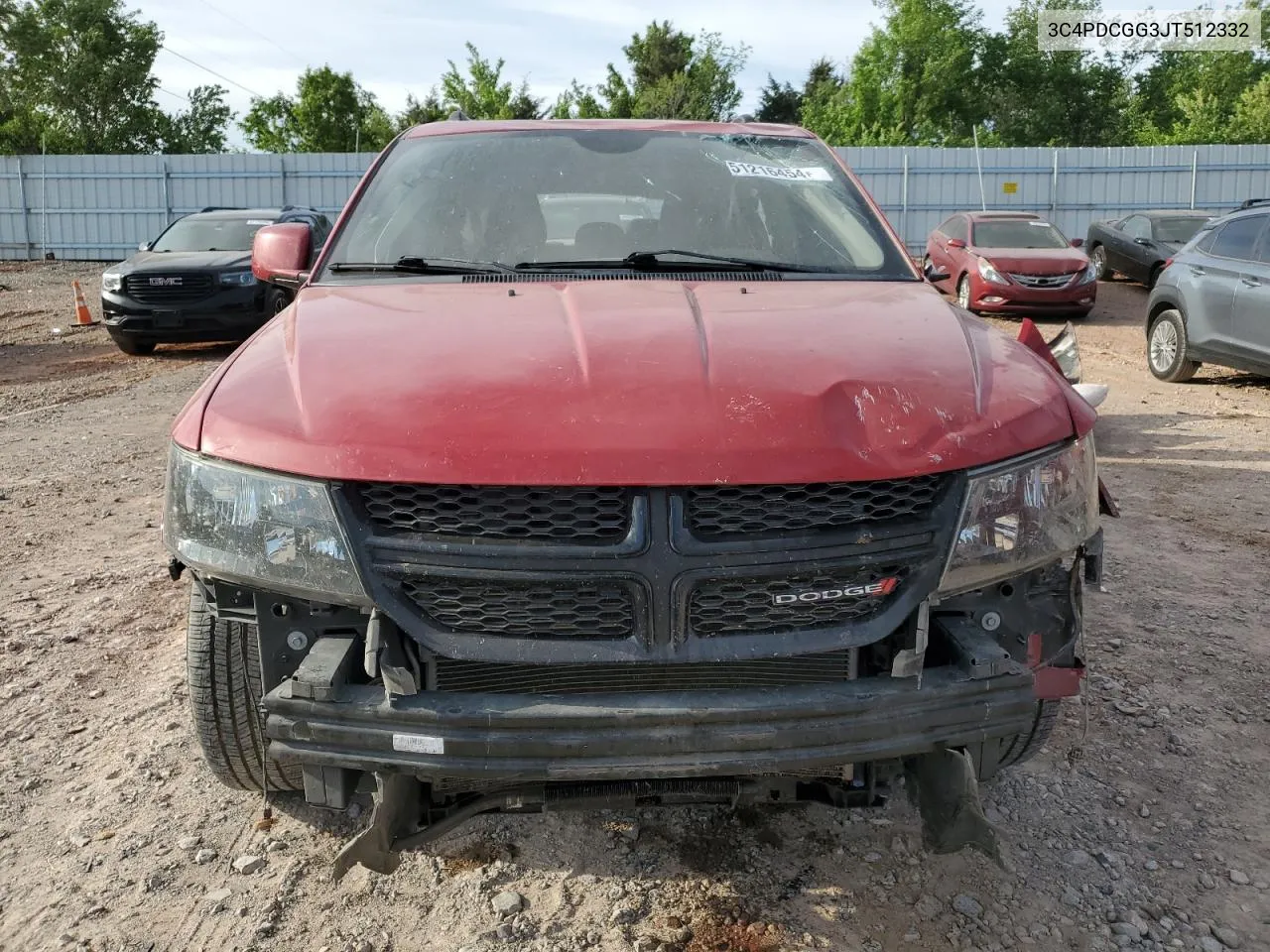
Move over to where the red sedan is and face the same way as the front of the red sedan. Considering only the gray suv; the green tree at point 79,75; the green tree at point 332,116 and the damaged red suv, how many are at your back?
2

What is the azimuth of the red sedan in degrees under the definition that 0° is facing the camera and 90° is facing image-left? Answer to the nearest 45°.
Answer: approximately 315°

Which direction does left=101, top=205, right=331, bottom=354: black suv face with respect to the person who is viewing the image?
facing the viewer and to the left of the viewer

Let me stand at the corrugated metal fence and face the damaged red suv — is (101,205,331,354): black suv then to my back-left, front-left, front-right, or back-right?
front-right

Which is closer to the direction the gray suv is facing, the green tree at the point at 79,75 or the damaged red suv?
the damaged red suv

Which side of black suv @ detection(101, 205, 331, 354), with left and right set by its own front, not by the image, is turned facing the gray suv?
left

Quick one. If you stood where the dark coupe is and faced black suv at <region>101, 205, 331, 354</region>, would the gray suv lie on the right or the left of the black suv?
left

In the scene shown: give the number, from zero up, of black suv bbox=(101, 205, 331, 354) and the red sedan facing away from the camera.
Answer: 0

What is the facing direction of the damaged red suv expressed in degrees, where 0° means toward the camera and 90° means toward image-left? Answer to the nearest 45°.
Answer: approximately 0°

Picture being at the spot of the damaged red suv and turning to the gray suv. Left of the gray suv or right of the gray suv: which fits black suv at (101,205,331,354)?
left

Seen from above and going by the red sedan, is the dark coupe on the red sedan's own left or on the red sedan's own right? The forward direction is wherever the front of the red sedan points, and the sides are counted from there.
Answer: on the red sedan's own left

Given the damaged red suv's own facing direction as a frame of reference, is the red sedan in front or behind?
behind

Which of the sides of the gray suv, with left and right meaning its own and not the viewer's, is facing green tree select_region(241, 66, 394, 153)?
back

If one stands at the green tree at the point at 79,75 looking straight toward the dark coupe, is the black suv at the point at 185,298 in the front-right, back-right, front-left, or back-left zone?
front-right
